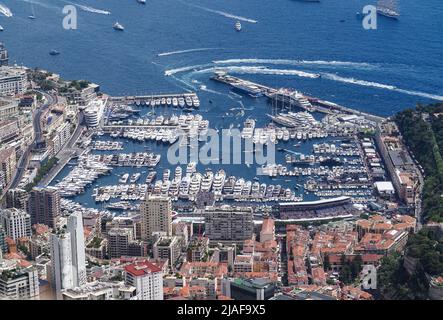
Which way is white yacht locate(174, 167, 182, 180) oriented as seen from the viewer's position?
away from the camera

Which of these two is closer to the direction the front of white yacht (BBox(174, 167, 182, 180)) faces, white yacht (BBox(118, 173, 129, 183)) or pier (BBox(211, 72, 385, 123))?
the pier

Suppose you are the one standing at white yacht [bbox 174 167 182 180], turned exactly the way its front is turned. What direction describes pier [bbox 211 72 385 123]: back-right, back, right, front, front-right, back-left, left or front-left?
front-right

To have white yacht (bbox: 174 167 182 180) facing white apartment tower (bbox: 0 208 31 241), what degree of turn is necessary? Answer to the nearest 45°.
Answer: approximately 135° to its left
